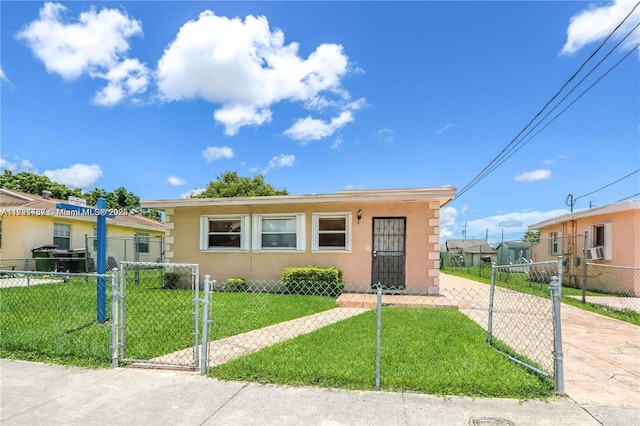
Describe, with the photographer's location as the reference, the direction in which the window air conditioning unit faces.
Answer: facing the viewer and to the left of the viewer

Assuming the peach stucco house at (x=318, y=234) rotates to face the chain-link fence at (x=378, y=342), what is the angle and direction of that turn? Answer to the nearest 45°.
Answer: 0° — it already faces it

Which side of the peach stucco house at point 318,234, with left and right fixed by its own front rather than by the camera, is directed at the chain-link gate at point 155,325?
front

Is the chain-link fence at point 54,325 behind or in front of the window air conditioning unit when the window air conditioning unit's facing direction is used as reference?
in front

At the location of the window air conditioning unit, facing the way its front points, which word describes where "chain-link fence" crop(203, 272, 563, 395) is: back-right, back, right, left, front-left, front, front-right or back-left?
front-left

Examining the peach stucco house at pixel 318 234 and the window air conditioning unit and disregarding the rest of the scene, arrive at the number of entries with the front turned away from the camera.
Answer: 0

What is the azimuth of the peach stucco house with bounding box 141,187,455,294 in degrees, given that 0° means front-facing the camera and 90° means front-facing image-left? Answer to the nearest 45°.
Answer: approximately 0°

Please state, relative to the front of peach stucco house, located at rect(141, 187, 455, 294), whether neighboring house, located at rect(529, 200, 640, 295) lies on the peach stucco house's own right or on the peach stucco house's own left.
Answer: on the peach stucco house's own left

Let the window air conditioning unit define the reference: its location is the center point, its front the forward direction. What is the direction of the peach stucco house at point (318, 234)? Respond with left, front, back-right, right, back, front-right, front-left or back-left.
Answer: front
